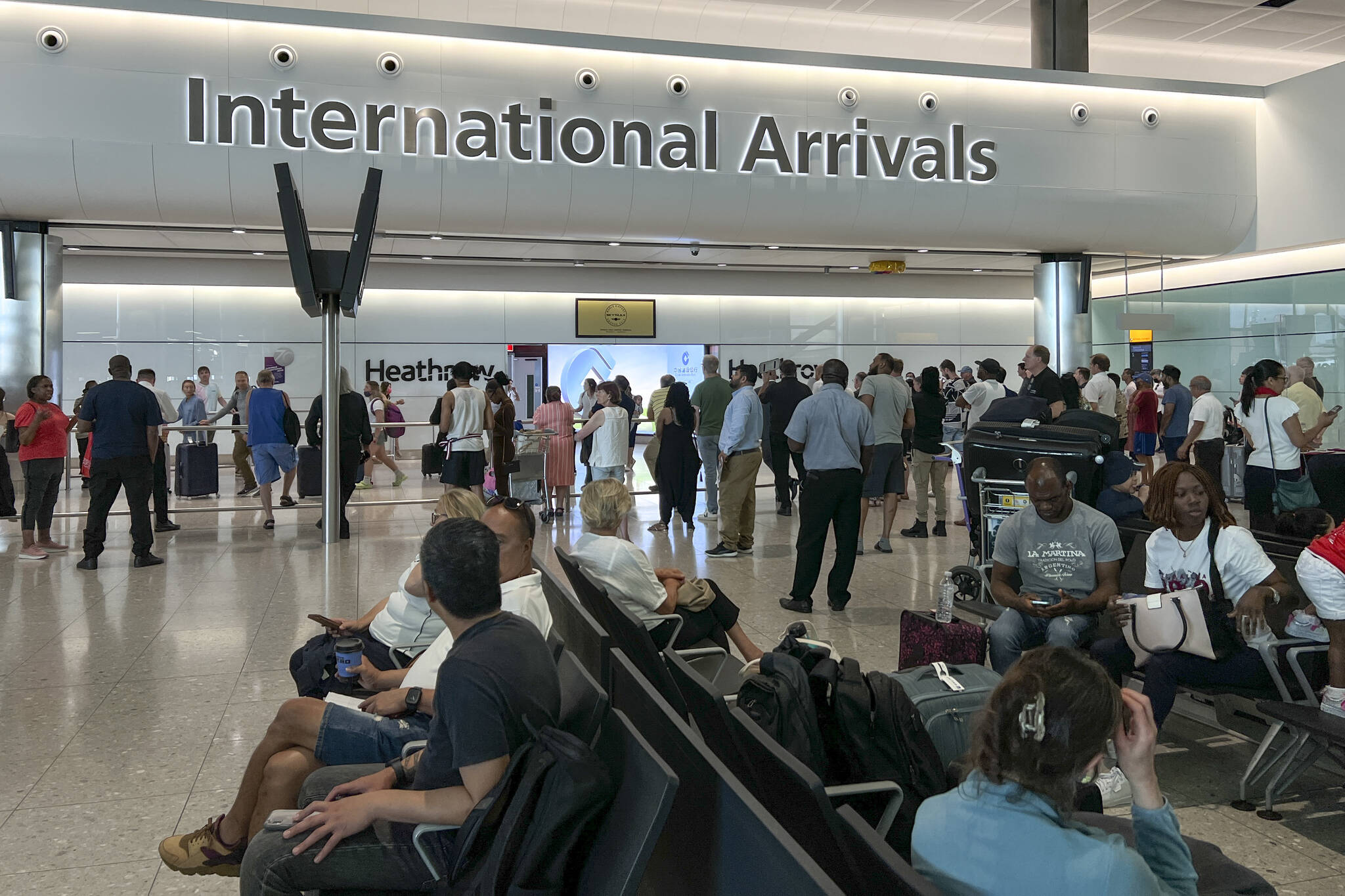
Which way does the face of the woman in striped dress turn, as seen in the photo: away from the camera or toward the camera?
away from the camera

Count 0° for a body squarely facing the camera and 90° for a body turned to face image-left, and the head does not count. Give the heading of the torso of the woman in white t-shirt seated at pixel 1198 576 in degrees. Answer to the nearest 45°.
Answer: approximately 45°

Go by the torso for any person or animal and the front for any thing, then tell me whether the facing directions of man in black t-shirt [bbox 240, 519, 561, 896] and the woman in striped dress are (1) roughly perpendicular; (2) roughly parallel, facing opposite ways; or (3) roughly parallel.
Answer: roughly perpendicular

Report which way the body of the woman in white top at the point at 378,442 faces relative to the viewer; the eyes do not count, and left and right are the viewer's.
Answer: facing to the left of the viewer

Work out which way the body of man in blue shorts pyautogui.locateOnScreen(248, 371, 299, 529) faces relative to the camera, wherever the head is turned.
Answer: away from the camera

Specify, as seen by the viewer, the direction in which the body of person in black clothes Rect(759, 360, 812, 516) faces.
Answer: away from the camera

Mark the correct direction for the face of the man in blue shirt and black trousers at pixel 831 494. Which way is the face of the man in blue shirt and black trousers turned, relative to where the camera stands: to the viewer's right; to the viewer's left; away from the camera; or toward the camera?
away from the camera

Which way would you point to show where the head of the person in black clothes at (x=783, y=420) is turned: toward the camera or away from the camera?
away from the camera

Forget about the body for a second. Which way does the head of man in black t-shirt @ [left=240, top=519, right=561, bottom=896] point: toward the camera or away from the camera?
away from the camera

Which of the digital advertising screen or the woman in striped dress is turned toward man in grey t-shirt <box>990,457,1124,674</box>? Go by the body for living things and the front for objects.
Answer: the digital advertising screen
